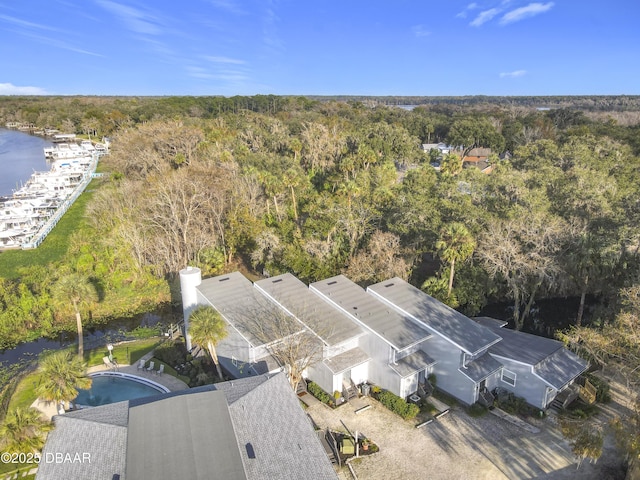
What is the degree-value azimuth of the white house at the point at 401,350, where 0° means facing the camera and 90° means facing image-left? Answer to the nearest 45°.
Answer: approximately 315°

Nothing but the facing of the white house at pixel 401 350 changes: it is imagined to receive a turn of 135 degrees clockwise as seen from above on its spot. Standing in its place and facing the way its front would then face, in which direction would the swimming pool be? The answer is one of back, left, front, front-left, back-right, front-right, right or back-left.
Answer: front

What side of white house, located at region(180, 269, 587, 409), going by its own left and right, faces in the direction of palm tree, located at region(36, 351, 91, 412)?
right

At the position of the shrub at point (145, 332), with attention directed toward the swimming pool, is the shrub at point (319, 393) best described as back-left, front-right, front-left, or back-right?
front-left

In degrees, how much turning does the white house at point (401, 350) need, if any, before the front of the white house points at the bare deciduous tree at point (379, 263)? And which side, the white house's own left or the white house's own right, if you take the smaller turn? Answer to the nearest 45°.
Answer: approximately 135° to the white house's own left

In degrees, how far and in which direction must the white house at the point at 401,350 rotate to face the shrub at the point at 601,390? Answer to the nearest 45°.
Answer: approximately 45° to its left

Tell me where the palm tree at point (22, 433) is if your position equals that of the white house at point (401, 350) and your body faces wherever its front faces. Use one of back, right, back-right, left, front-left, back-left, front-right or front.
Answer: right

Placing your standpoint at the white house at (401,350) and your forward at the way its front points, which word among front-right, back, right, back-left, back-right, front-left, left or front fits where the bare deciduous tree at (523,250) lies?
left

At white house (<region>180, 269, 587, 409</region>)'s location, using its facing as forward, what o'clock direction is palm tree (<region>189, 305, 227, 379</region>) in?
The palm tree is roughly at 4 o'clock from the white house.

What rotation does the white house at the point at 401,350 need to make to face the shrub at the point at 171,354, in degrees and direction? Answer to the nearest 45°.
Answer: approximately 135° to its right
